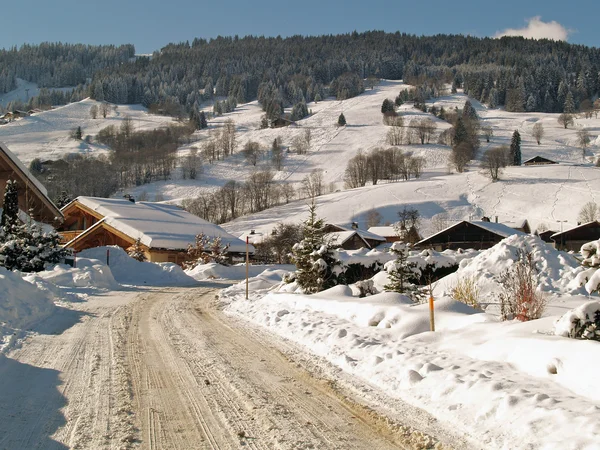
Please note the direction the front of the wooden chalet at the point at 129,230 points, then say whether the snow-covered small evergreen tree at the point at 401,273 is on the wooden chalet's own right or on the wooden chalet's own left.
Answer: on the wooden chalet's own left

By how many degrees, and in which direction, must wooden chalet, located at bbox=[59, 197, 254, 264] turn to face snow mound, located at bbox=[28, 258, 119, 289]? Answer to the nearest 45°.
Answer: approximately 45° to its left

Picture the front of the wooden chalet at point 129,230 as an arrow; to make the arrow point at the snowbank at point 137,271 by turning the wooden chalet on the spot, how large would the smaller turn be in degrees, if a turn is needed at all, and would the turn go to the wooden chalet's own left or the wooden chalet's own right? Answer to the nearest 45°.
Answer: approximately 45° to the wooden chalet's own left

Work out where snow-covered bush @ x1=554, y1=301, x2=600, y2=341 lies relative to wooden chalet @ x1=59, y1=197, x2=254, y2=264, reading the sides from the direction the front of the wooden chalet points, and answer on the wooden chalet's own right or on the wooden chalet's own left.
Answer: on the wooden chalet's own left

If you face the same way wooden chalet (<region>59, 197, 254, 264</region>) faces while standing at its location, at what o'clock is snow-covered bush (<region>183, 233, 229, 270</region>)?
The snow-covered bush is roughly at 9 o'clock from the wooden chalet.

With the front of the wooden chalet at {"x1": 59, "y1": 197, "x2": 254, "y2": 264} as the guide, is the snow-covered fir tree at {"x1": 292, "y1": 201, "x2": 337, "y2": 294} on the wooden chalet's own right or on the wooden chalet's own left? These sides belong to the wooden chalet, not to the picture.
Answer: on the wooden chalet's own left

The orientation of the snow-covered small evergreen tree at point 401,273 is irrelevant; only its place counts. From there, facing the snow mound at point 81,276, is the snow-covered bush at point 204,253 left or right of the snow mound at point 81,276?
right

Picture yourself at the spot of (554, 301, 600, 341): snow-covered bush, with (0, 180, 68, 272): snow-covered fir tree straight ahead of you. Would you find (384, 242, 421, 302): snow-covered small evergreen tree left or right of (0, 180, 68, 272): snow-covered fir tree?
right
